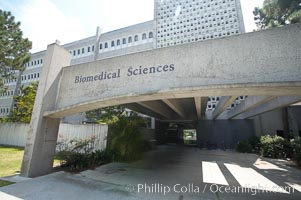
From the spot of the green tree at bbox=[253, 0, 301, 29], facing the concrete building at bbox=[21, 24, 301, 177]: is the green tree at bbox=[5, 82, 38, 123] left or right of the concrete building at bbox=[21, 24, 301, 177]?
right

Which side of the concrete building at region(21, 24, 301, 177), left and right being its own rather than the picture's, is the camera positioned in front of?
front

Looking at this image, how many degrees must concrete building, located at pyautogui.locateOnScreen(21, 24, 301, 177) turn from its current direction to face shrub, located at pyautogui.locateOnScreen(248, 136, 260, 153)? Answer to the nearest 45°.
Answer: approximately 135° to its left

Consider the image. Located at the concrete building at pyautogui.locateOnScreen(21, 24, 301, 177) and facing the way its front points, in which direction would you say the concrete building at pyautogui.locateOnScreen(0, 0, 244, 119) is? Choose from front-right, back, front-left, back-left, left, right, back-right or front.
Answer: back

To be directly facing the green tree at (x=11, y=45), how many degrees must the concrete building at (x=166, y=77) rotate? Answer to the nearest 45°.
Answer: approximately 135° to its right

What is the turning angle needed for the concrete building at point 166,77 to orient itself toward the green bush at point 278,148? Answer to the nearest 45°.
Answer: approximately 135° to its left

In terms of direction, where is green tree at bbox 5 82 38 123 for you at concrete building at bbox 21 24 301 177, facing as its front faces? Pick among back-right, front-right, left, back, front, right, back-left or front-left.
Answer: back-right

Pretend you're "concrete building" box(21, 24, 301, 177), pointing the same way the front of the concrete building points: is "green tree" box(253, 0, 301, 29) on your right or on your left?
on your left

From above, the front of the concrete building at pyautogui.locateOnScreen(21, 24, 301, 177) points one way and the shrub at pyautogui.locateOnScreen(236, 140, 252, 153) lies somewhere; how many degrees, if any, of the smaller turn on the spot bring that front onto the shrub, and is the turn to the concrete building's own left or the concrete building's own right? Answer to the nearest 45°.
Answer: approximately 135° to the concrete building's own left
